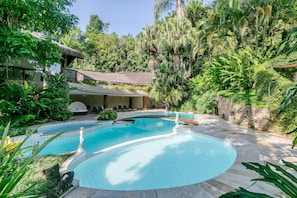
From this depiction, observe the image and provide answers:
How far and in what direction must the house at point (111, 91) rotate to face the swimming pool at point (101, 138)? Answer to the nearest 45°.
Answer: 0° — it already faces it

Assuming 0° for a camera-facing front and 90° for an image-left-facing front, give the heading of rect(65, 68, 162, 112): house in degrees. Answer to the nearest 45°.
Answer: approximately 0°

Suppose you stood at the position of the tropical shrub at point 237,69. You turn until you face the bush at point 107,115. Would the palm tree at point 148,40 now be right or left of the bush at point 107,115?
right

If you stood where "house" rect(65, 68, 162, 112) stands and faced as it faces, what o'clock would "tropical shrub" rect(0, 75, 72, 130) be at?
The tropical shrub is roughly at 1 o'clock from the house.

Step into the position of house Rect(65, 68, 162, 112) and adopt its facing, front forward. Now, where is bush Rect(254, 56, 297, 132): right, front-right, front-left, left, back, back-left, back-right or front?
front-left

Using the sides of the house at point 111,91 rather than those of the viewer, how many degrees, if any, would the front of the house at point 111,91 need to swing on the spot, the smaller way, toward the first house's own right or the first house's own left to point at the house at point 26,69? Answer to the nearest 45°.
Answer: approximately 45° to the first house's own right
